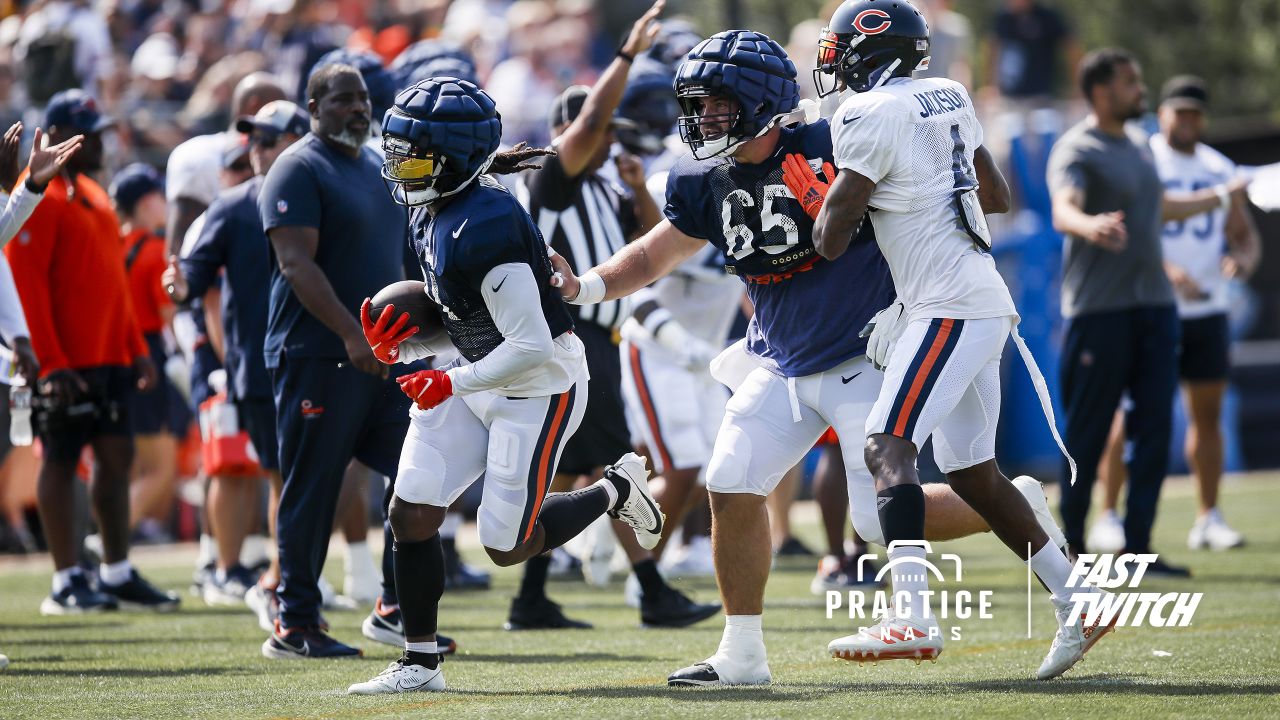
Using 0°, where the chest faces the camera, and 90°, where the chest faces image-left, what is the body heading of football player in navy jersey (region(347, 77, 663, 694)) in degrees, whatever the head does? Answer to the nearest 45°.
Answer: approximately 45°

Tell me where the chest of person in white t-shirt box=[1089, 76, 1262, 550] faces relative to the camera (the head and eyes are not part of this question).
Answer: toward the camera

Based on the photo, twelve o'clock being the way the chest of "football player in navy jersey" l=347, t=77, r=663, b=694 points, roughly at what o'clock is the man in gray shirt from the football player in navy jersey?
The man in gray shirt is roughly at 6 o'clock from the football player in navy jersey.

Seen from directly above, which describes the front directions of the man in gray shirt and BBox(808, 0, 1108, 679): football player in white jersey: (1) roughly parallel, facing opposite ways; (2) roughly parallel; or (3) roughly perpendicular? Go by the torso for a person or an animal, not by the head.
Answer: roughly parallel, facing opposite ways

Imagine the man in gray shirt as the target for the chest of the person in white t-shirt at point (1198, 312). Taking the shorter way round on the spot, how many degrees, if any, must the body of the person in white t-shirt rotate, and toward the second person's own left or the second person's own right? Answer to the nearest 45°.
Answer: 0° — they already face them

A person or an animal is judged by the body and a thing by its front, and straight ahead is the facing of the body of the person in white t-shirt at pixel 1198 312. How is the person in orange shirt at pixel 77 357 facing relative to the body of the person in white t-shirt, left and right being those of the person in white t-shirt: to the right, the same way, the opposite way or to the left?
to the left

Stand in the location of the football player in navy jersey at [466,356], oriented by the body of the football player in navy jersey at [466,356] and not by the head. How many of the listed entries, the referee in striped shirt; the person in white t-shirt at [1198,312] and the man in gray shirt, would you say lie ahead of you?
0

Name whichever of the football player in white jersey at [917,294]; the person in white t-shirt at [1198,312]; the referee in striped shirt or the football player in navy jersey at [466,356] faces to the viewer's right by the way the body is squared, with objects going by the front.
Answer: the referee in striped shirt

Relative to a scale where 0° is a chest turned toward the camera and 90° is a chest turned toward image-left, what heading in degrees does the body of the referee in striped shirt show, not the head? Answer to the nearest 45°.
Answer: approximately 270°

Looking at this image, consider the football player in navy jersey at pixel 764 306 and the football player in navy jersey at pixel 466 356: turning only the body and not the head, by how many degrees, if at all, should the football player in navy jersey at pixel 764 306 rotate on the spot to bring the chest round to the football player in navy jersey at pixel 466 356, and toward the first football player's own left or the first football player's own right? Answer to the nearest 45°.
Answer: approximately 45° to the first football player's own right

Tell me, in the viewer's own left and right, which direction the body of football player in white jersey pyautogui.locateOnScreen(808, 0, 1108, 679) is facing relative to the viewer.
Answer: facing away from the viewer and to the left of the viewer
